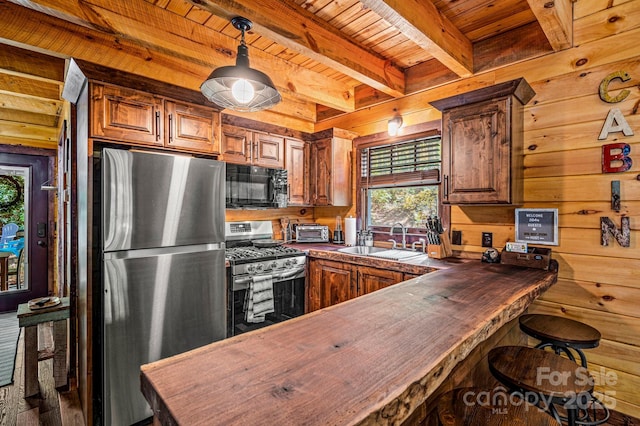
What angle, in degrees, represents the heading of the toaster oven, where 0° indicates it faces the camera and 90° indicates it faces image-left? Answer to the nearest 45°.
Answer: approximately 0°

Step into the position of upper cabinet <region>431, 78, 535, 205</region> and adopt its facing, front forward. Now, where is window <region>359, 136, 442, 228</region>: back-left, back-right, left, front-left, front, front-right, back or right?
right

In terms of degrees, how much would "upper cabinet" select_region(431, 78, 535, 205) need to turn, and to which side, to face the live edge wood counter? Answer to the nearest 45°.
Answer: approximately 45° to its left

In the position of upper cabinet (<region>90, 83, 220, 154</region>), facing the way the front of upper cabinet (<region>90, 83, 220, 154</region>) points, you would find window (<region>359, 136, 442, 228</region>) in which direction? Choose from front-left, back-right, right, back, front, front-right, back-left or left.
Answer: front-left

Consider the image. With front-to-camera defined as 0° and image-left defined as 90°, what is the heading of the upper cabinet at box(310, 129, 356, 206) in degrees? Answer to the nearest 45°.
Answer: approximately 45°

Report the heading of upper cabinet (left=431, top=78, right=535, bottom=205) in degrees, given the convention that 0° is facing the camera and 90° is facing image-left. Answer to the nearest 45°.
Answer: approximately 45°

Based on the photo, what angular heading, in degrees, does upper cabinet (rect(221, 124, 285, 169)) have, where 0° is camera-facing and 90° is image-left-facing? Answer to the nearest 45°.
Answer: approximately 315°

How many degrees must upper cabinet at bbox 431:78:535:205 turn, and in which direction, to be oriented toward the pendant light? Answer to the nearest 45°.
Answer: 0° — it already faces it

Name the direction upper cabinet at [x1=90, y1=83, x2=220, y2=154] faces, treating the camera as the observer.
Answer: facing the viewer and to the right of the viewer

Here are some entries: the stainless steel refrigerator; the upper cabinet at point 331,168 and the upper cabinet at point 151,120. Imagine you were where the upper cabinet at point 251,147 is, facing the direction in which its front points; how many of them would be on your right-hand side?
2

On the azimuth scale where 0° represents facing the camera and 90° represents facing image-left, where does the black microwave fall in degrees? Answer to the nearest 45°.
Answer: approximately 315°
